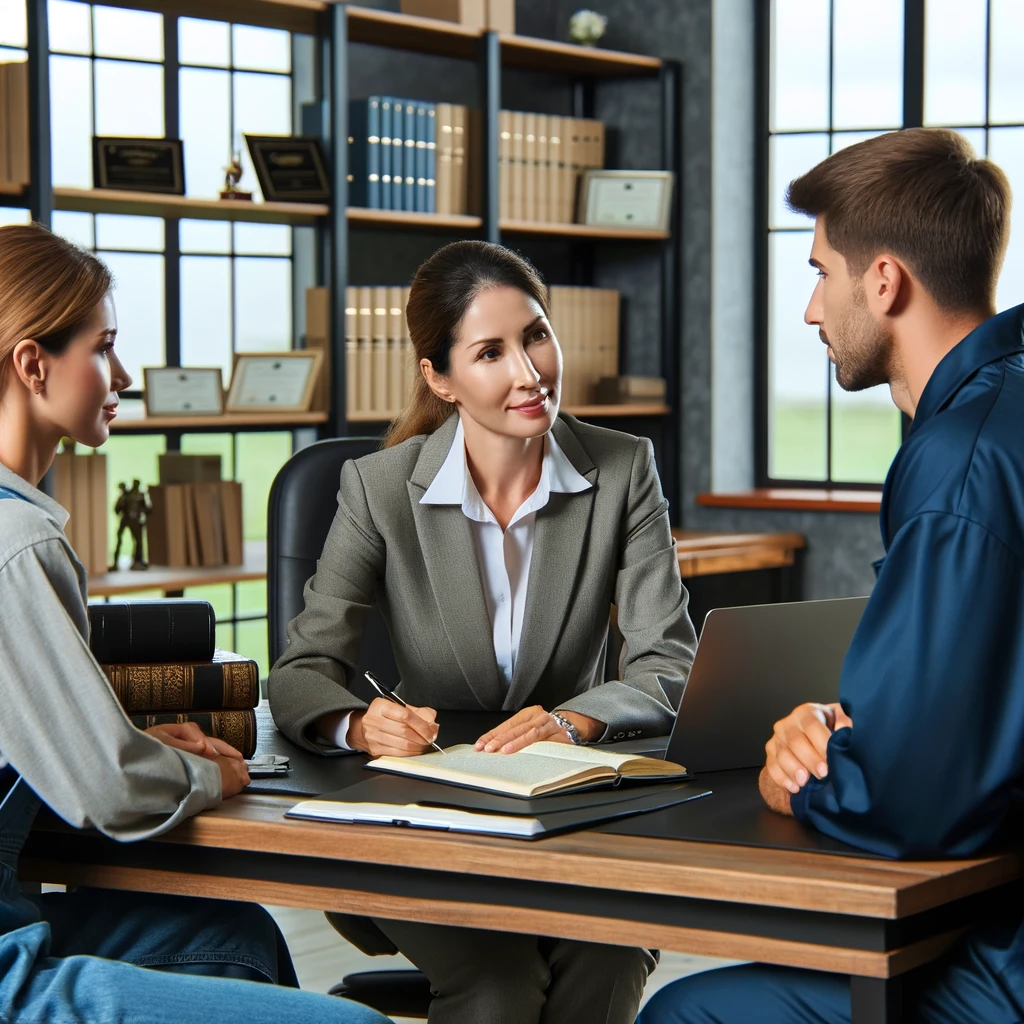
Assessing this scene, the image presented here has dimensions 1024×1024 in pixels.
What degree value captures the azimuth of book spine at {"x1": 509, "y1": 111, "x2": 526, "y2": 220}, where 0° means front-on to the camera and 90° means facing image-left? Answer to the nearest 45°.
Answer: approximately 0°

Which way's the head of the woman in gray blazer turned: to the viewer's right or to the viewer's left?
to the viewer's right

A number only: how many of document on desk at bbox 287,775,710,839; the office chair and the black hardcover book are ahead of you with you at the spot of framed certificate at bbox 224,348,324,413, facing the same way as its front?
3

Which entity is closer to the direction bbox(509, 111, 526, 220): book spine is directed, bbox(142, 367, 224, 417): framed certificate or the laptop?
the laptop

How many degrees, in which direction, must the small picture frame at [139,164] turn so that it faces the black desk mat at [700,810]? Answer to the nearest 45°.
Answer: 0° — it already faces it

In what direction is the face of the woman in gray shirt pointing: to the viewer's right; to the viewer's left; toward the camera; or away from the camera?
to the viewer's right

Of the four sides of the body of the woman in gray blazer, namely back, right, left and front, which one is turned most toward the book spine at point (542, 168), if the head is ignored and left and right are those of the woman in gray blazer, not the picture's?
back

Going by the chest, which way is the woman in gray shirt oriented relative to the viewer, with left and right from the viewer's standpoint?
facing to the right of the viewer

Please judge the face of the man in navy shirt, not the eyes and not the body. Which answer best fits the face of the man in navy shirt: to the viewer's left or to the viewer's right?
to the viewer's left

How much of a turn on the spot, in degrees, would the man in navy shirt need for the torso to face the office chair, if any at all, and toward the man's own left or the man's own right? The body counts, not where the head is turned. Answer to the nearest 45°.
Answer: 0° — they already face it
